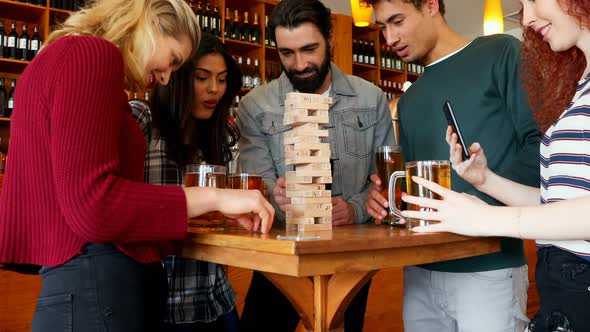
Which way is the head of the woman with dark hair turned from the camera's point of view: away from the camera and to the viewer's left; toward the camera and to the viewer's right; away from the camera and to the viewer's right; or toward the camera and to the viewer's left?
toward the camera and to the viewer's right

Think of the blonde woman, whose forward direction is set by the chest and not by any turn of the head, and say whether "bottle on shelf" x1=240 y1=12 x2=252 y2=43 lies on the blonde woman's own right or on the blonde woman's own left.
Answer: on the blonde woman's own left

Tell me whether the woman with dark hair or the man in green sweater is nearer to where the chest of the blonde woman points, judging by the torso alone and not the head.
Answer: the man in green sweater

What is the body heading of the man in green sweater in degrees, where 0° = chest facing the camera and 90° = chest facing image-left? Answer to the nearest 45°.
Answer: approximately 45°

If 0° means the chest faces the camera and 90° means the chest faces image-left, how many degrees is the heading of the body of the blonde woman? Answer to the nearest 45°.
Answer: approximately 270°

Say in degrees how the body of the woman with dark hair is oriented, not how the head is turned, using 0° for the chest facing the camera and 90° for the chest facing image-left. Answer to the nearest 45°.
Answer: approximately 315°

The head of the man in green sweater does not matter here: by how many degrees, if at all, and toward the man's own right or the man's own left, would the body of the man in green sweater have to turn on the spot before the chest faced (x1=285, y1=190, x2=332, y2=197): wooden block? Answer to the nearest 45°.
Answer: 0° — they already face it

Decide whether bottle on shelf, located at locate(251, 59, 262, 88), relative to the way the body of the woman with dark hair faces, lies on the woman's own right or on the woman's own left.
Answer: on the woman's own left

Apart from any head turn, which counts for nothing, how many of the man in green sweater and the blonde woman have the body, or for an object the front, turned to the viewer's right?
1
